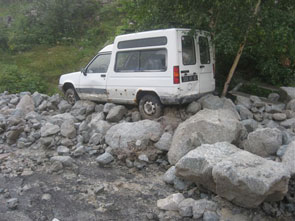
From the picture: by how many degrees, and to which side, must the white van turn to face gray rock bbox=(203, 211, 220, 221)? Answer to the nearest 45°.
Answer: approximately 135° to its left

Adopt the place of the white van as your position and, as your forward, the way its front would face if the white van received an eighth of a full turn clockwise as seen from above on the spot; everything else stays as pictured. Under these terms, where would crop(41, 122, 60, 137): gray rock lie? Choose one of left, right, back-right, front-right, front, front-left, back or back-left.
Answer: left

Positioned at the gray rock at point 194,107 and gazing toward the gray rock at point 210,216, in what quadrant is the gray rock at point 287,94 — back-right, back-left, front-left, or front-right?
back-left

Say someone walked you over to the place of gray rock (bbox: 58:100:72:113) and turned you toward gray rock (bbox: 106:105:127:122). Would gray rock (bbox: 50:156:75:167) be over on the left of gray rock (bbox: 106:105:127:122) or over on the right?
right

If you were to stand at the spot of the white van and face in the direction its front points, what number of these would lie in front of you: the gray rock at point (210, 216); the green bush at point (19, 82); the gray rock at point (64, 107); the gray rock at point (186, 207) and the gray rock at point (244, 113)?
2

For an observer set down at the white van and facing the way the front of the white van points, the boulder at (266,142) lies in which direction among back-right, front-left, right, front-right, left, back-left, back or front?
back

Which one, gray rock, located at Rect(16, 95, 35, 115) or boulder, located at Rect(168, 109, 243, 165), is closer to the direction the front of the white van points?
the gray rock

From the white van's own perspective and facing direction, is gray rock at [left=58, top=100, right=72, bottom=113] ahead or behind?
ahead

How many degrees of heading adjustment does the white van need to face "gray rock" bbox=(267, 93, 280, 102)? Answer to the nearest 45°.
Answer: approximately 135° to its right

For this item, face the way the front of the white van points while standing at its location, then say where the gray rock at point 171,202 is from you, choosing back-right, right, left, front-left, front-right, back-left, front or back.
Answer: back-left

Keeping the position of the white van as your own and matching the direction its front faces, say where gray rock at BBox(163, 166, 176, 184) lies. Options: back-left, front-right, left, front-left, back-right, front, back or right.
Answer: back-left

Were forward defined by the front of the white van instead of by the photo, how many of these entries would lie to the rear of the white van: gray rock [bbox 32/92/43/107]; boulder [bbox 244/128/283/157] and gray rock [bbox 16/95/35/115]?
1

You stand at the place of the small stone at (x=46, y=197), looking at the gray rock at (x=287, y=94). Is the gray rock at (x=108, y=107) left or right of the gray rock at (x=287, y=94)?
left

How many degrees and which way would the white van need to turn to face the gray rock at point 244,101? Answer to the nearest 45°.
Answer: approximately 135° to its right

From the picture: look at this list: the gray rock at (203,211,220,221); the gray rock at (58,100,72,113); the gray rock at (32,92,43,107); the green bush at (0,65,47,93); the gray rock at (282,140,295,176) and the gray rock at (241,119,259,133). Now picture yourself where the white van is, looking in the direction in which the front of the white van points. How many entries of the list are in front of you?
3

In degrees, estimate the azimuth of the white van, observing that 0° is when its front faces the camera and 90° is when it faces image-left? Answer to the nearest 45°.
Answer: approximately 135°

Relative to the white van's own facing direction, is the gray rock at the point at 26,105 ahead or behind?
ahead

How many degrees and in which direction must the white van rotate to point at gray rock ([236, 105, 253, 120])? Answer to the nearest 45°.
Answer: approximately 135° to its right
